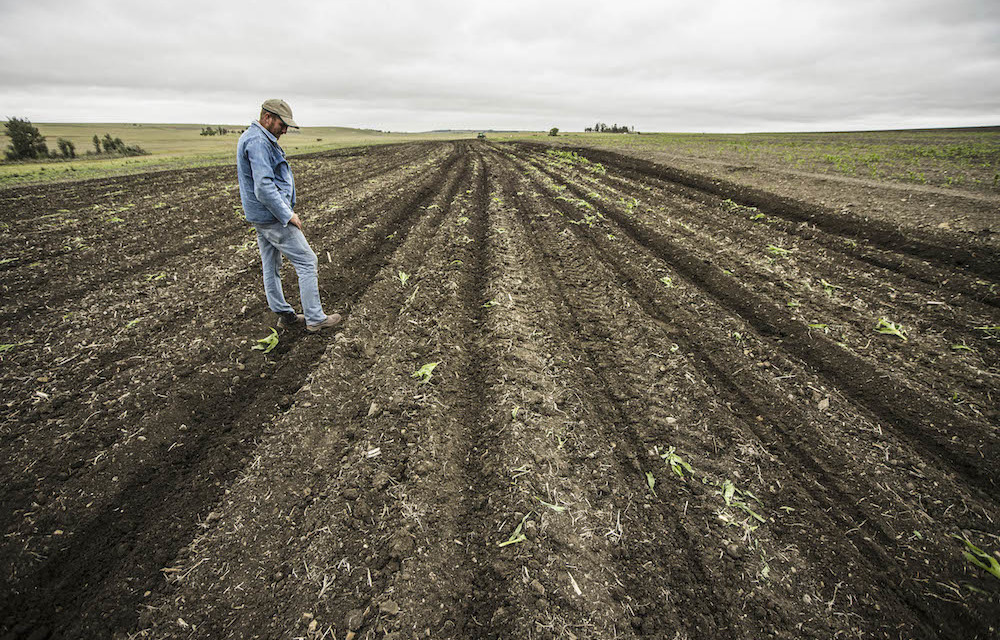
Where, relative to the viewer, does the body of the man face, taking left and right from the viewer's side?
facing to the right of the viewer

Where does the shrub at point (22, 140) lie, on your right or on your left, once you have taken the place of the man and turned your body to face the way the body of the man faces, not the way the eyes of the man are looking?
on your left

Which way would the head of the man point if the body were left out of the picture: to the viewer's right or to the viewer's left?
to the viewer's right

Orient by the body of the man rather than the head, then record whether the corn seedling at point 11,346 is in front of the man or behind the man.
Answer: behind

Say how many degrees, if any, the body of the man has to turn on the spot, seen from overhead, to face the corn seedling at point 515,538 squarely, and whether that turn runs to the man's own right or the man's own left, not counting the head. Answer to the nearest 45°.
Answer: approximately 90° to the man's own right

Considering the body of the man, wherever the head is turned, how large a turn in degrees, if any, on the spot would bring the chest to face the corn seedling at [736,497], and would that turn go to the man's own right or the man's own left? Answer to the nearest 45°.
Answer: approximately 45° to the man's own right

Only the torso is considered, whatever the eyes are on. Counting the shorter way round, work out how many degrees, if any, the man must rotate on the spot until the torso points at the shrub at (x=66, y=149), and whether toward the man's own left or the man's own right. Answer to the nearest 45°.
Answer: approximately 90° to the man's own left
